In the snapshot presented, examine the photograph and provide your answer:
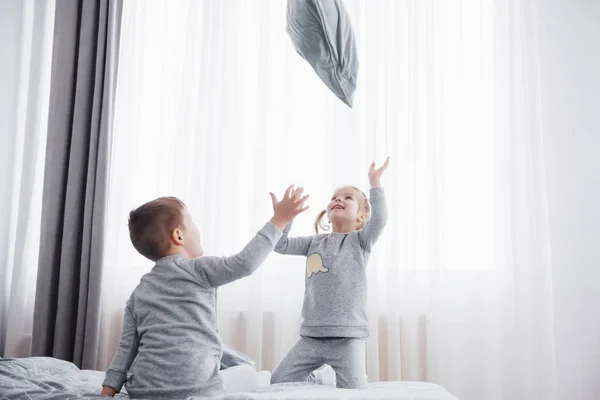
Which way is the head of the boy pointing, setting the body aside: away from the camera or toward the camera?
away from the camera

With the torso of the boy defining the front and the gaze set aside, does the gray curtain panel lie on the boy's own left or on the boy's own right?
on the boy's own left

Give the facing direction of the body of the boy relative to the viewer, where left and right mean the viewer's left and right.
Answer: facing away from the viewer and to the right of the viewer

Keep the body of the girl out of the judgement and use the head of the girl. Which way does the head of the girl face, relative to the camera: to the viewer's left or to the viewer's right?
to the viewer's left

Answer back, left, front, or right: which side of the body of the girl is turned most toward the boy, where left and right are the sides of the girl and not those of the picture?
front

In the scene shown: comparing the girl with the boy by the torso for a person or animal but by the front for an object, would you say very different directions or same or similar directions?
very different directions

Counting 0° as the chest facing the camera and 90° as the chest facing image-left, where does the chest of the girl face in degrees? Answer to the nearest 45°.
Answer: approximately 45°

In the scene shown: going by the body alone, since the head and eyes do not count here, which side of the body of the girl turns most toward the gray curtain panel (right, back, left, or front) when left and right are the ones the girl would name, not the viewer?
right
